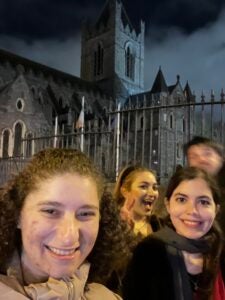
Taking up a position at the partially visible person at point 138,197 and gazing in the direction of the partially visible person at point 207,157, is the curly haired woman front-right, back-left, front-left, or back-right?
back-right

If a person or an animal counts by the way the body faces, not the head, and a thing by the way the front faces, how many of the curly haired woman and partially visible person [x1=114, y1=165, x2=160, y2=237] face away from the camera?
0

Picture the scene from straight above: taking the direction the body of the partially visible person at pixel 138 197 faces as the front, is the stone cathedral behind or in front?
behind

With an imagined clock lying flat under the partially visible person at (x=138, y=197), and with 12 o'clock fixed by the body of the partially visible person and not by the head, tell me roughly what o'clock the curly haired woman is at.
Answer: The curly haired woman is roughly at 2 o'clock from the partially visible person.

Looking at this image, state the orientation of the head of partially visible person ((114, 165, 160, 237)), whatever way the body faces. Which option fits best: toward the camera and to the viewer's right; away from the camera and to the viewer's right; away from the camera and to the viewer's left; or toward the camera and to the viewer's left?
toward the camera and to the viewer's right

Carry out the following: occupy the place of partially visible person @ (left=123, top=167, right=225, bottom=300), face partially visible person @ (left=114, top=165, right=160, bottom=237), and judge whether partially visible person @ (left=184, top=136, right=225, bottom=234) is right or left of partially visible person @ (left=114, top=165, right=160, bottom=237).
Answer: right

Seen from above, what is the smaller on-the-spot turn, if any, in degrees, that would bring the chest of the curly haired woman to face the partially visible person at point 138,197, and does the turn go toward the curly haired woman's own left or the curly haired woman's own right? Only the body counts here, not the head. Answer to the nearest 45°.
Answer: approximately 180°

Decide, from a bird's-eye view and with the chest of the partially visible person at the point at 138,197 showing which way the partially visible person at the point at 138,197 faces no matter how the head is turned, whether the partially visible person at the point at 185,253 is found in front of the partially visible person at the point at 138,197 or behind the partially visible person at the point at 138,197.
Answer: in front

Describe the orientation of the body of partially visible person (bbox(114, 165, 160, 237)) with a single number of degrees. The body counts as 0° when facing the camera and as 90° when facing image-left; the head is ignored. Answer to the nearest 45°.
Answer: approximately 315°

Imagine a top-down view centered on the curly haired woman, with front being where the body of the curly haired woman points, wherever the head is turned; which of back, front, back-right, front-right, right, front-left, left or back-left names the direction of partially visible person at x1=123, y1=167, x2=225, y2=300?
back-left

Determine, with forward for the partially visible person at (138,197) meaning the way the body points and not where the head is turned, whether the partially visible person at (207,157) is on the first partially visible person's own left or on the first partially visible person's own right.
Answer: on the first partially visible person's own left

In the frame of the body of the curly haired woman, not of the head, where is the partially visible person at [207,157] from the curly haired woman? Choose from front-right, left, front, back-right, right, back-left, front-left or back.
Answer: back-left
